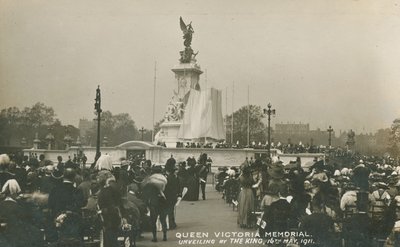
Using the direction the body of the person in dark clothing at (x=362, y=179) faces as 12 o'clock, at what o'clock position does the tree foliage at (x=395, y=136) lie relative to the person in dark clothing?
The tree foliage is roughly at 12 o'clock from the person in dark clothing.

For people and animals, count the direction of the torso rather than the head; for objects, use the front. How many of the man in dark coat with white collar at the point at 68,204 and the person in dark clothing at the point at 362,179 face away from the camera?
2

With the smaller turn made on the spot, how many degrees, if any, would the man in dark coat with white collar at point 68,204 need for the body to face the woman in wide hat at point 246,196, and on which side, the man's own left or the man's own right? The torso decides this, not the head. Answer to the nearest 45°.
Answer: approximately 45° to the man's own right

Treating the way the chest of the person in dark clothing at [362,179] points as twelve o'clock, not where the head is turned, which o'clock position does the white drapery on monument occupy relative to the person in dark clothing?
The white drapery on monument is roughly at 11 o'clock from the person in dark clothing.

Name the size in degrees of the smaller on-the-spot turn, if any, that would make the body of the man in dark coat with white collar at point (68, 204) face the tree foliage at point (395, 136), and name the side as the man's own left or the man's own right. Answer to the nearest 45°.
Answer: approximately 45° to the man's own right

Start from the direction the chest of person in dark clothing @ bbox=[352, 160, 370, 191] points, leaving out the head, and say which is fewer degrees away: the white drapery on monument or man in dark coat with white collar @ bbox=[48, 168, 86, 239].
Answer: the white drapery on monument

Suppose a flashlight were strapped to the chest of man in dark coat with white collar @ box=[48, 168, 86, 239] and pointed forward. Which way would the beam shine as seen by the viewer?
away from the camera

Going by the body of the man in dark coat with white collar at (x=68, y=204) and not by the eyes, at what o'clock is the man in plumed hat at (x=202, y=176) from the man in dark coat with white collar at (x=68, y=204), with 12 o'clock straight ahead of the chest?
the man in plumed hat at (x=202, y=176) is roughly at 1 o'clock from the man in dark coat with white collar at (x=68, y=204).

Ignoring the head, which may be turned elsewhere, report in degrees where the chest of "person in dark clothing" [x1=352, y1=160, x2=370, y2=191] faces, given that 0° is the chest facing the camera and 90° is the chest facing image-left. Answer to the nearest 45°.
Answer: approximately 180°
